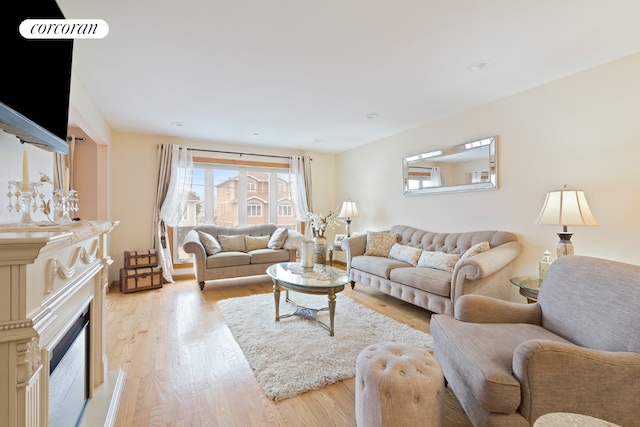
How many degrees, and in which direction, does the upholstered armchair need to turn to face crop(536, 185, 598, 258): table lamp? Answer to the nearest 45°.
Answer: approximately 135° to its right

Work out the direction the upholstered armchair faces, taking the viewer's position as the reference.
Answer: facing the viewer and to the left of the viewer

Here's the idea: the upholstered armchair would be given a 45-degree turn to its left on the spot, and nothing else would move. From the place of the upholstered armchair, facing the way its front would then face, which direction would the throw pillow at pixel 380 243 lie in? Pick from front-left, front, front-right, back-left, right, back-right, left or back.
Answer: back-right

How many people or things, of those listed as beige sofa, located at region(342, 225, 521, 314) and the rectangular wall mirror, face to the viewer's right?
0

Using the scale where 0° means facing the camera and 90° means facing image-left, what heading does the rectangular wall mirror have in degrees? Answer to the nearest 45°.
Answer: approximately 45°

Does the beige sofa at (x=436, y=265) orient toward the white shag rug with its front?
yes

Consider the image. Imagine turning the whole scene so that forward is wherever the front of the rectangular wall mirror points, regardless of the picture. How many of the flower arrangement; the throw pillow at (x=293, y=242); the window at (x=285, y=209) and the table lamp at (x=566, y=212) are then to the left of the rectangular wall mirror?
1

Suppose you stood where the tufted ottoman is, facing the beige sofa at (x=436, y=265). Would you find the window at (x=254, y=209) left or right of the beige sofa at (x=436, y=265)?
left

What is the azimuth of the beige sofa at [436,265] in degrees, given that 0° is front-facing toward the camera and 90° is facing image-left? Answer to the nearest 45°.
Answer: approximately 45°

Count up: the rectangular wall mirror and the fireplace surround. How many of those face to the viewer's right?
1

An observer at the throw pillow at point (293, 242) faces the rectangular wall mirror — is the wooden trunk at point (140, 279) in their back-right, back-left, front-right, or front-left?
back-right

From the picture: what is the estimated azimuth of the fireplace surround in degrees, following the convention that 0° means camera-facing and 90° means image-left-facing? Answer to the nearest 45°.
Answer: approximately 270°
